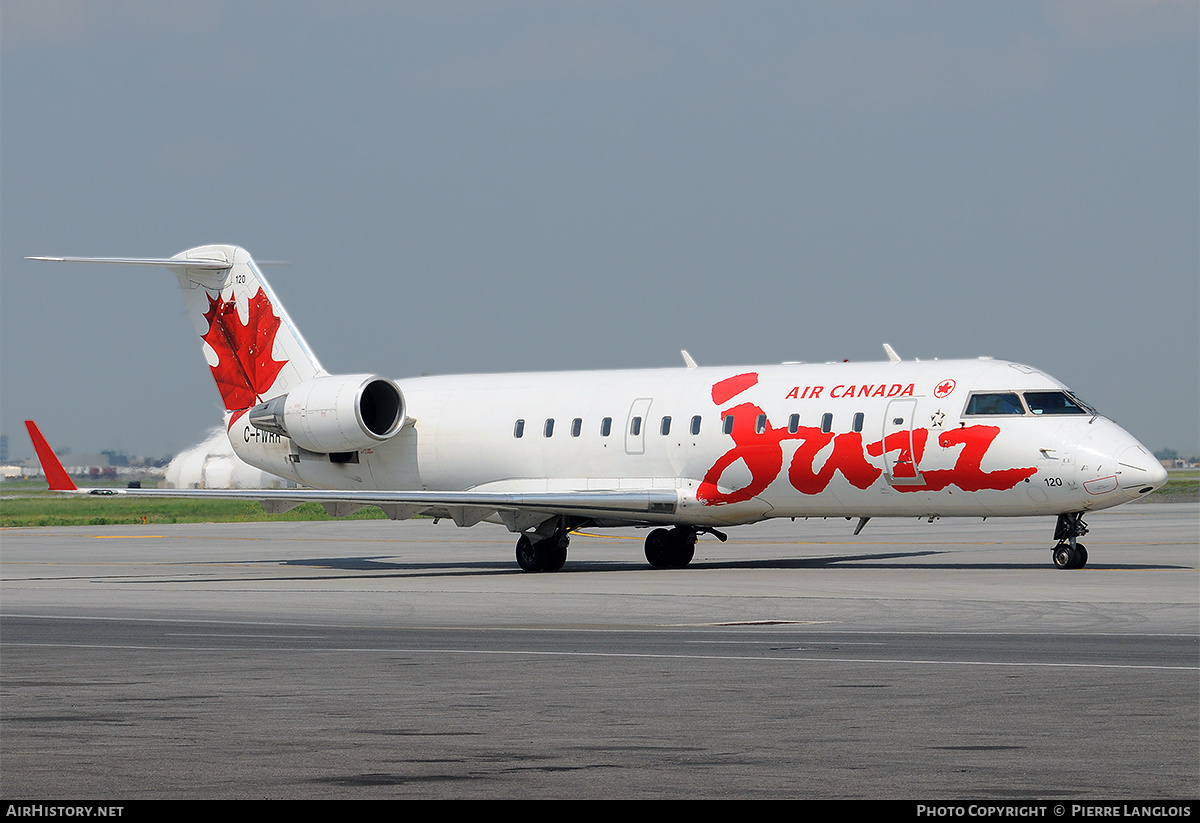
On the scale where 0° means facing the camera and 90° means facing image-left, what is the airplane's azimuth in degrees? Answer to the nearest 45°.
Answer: approximately 315°
